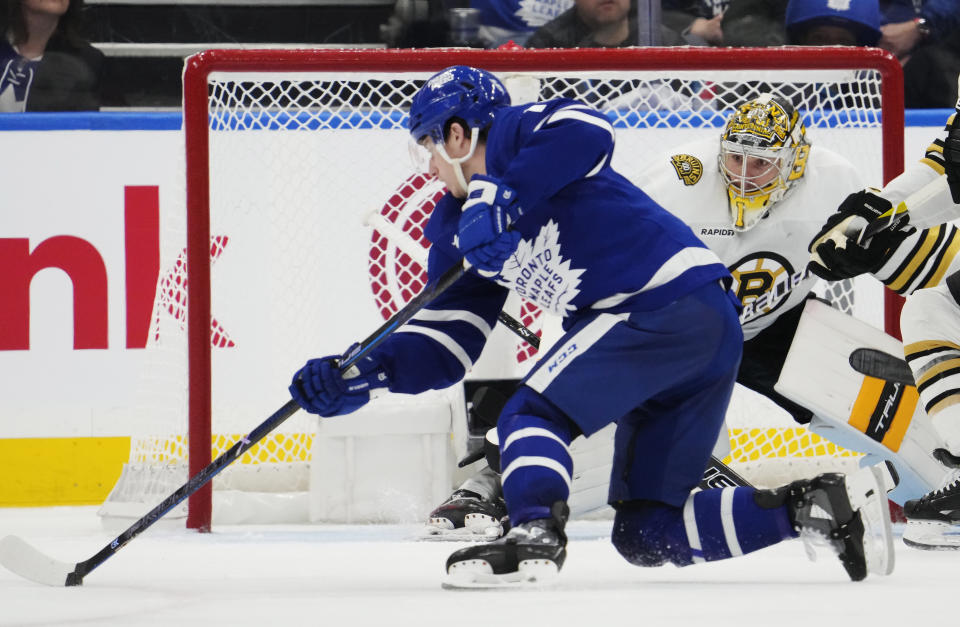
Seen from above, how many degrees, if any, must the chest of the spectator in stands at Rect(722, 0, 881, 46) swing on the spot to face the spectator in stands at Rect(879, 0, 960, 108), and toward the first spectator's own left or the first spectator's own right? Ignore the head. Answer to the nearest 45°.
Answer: approximately 135° to the first spectator's own left

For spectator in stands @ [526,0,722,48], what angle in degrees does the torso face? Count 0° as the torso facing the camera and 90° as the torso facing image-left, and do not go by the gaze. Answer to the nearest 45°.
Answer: approximately 0°

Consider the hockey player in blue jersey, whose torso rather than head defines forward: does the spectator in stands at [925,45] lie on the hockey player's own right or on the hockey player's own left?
on the hockey player's own right

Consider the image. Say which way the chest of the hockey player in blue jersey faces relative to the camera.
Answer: to the viewer's left

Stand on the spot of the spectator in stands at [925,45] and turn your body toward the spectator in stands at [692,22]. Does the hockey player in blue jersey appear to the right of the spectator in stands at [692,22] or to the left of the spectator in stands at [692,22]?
left

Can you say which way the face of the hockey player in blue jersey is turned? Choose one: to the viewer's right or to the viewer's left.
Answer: to the viewer's left

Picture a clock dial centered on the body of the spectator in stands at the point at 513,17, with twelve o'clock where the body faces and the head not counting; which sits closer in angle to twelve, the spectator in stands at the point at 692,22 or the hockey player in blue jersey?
the hockey player in blue jersey

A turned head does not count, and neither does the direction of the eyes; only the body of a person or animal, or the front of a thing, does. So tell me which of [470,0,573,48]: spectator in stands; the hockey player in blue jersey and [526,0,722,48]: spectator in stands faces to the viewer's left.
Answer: the hockey player in blue jersey

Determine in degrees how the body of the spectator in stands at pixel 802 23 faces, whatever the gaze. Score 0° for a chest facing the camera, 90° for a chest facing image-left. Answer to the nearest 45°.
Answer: approximately 0°

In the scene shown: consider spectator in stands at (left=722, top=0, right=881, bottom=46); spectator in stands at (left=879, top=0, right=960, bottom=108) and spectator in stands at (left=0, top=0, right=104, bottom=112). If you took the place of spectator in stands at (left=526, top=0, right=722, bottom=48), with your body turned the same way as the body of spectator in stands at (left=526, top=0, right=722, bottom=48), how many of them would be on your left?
2
